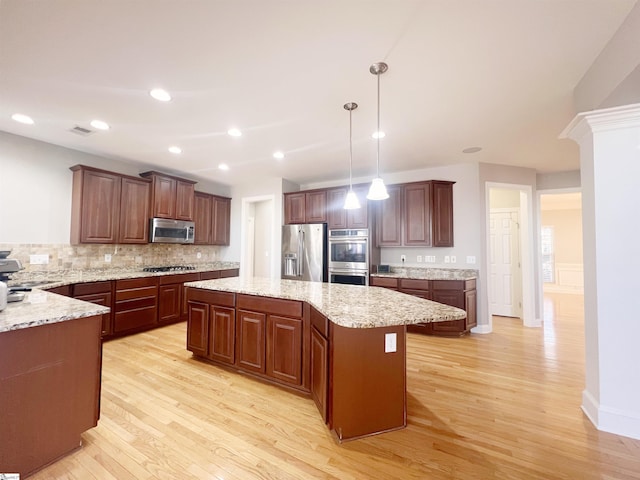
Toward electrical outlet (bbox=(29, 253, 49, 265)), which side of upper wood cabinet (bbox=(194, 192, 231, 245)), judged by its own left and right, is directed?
right

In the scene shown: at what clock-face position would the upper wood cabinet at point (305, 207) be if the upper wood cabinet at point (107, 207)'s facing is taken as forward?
the upper wood cabinet at point (305, 207) is roughly at 11 o'clock from the upper wood cabinet at point (107, 207).

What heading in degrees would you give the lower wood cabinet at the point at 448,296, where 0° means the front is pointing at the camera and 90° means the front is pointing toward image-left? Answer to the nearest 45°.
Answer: approximately 0°

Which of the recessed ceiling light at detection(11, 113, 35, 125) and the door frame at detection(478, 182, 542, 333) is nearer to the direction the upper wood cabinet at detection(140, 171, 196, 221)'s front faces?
the door frame

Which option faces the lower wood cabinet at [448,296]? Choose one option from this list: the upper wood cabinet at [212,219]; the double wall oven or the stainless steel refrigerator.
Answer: the upper wood cabinet

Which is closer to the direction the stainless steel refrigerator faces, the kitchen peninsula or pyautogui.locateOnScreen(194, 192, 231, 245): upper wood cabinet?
the kitchen peninsula

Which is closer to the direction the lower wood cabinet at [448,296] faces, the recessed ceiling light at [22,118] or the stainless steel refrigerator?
the recessed ceiling light

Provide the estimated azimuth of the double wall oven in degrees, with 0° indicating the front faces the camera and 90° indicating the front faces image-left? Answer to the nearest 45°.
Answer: approximately 45°
